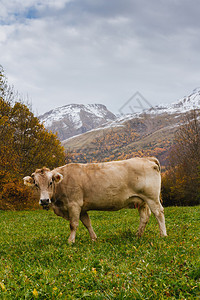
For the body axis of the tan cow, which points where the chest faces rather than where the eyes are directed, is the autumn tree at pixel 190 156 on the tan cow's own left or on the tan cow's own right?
on the tan cow's own right

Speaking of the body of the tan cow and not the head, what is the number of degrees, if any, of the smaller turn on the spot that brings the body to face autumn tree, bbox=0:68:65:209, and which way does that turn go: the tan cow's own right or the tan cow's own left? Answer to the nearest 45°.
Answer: approximately 90° to the tan cow's own right

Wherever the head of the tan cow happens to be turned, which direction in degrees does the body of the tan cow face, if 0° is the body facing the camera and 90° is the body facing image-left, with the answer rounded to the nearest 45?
approximately 90°
